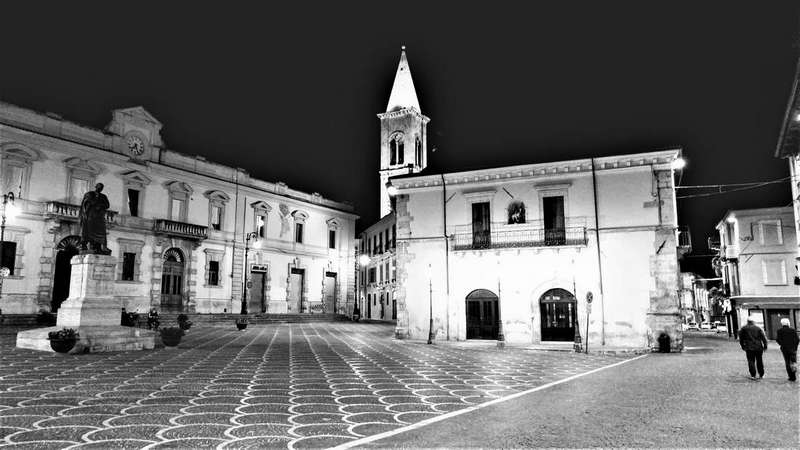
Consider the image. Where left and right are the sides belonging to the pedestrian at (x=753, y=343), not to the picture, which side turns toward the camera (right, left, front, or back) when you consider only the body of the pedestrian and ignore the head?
back

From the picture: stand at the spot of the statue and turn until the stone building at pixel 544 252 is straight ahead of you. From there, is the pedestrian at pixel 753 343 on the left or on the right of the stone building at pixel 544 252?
right

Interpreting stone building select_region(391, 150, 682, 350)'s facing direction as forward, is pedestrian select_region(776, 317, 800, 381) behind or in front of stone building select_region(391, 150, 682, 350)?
in front

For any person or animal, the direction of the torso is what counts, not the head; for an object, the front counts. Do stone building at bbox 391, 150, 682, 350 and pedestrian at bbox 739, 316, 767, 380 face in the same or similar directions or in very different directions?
very different directions

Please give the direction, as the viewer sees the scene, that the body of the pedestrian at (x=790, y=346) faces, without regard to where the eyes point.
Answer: away from the camera

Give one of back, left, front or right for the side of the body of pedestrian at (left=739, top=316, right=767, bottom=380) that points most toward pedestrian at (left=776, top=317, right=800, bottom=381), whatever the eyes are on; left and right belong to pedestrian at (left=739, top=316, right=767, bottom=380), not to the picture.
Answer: right

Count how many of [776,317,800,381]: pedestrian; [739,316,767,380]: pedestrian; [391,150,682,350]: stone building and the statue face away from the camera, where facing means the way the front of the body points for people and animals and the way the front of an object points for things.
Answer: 2

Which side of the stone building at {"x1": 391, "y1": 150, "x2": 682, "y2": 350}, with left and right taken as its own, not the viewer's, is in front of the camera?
front

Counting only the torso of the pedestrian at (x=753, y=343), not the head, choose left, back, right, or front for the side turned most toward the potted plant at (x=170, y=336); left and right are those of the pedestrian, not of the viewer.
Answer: left

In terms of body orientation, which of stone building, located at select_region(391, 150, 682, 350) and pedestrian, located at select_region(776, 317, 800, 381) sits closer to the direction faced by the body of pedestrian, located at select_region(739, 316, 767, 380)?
the stone building

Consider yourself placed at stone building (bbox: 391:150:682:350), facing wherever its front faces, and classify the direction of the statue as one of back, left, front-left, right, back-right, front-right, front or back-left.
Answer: front-right
